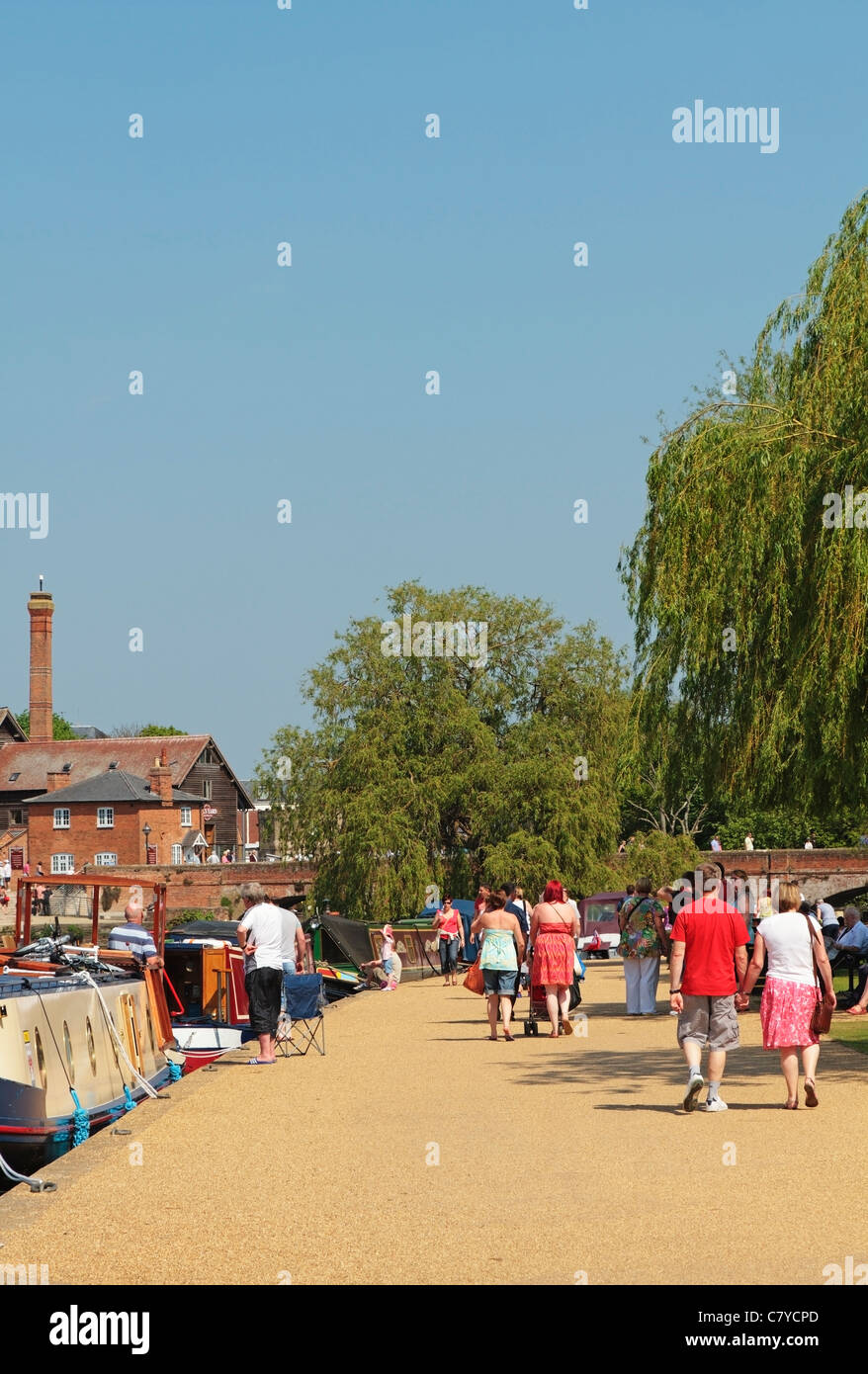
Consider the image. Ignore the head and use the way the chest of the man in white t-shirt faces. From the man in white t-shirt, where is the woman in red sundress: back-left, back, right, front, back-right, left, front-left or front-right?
right

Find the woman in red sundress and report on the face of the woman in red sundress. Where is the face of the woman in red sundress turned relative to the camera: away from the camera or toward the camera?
away from the camera

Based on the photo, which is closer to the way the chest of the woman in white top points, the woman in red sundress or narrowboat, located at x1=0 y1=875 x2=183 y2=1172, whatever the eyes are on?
the woman in red sundress

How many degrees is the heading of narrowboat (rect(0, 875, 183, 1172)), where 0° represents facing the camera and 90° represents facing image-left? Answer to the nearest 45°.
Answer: approximately 45°

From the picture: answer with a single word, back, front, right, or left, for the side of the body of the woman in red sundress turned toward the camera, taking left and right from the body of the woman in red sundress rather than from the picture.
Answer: back

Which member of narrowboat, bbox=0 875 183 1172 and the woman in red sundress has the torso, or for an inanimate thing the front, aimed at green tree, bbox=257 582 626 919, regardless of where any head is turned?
the woman in red sundress

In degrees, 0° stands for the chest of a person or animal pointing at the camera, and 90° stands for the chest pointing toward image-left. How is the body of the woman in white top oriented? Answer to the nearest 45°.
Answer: approximately 180°

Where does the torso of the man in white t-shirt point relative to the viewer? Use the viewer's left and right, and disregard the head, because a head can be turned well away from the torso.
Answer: facing away from the viewer and to the left of the viewer

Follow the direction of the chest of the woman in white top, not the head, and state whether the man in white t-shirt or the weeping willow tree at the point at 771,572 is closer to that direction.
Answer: the weeping willow tree

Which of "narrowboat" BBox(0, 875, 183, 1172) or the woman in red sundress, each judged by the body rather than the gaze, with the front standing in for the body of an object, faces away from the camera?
the woman in red sundress

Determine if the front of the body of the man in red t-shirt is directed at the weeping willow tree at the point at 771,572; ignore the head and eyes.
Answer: yes

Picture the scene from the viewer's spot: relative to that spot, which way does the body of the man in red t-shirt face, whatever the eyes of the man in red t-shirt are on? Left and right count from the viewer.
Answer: facing away from the viewer

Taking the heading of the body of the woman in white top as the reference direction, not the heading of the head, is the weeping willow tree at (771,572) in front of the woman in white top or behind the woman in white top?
in front

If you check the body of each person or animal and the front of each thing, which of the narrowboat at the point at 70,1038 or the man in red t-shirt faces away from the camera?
the man in red t-shirt

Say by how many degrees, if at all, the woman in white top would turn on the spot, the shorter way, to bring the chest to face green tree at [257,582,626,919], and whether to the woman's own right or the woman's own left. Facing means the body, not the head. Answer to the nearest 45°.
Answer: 0° — they already face it
